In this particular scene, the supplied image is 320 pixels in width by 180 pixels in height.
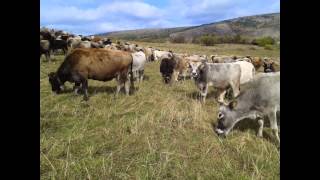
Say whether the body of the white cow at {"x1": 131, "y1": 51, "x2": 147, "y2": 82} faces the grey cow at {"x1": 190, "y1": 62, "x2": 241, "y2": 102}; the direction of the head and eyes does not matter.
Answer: no

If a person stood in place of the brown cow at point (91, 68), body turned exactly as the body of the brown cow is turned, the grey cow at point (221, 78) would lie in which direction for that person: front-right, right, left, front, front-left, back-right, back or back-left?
back

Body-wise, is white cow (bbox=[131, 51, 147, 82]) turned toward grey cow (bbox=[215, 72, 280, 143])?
no

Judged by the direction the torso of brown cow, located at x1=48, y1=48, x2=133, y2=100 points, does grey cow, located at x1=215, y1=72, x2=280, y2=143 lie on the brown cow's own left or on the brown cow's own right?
on the brown cow's own left

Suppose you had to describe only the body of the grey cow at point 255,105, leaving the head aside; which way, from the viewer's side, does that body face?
to the viewer's left

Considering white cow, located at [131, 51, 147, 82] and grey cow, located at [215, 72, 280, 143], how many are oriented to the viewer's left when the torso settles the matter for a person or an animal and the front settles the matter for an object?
1

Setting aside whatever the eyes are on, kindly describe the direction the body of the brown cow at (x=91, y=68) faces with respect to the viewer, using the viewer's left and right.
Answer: facing to the left of the viewer

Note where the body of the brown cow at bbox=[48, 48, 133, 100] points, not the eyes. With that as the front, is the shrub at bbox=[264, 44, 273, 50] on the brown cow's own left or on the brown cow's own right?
on the brown cow's own right

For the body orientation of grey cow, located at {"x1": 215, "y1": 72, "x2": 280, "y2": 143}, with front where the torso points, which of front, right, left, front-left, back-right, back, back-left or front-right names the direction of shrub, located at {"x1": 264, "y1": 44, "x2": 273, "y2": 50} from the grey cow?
right

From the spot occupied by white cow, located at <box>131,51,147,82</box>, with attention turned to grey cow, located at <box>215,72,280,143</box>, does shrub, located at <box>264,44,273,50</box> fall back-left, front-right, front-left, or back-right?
back-left
